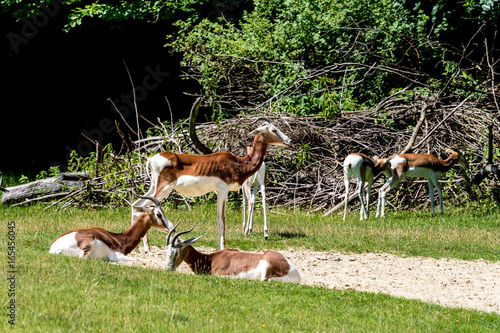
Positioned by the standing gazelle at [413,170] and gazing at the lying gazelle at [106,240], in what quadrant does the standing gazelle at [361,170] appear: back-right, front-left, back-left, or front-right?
front-right

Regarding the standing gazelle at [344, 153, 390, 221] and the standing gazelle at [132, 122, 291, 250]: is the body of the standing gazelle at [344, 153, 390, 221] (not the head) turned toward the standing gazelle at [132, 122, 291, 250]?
no

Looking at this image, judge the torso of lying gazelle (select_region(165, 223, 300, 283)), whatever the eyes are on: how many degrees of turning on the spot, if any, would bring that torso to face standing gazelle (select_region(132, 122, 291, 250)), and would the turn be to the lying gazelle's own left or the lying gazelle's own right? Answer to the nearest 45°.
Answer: approximately 90° to the lying gazelle's own right

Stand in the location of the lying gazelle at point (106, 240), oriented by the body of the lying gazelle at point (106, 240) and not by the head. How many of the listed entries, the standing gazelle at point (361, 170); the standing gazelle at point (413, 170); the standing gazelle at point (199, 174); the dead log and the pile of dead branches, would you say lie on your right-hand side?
0

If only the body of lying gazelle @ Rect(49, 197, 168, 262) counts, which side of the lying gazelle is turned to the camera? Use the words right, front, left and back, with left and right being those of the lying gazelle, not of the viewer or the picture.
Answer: right

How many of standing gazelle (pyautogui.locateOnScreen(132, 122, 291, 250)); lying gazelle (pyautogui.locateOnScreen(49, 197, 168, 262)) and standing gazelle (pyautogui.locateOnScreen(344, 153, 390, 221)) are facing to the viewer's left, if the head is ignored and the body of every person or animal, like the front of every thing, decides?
0

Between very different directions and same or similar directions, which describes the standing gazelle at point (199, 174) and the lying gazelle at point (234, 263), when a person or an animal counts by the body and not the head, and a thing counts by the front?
very different directions

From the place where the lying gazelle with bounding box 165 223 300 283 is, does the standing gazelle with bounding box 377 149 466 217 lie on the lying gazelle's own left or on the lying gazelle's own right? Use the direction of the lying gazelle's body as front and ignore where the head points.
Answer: on the lying gazelle's own right

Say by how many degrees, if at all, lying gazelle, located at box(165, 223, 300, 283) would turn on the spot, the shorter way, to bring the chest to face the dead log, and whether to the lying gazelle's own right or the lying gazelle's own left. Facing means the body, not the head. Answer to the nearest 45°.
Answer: approximately 45° to the lying gazelle's own right

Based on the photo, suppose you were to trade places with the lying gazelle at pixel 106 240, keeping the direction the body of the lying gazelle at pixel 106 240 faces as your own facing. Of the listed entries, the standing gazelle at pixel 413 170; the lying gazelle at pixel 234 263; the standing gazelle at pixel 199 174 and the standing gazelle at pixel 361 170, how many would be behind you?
0

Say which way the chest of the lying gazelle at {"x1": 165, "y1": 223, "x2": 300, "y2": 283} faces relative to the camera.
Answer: to the viewer's left

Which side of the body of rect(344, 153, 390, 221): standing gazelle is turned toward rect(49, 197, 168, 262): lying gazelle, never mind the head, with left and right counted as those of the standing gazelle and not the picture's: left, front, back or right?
back
